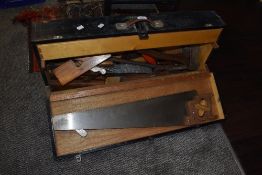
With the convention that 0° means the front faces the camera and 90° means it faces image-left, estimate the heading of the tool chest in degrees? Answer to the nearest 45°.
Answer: approximately 0°
